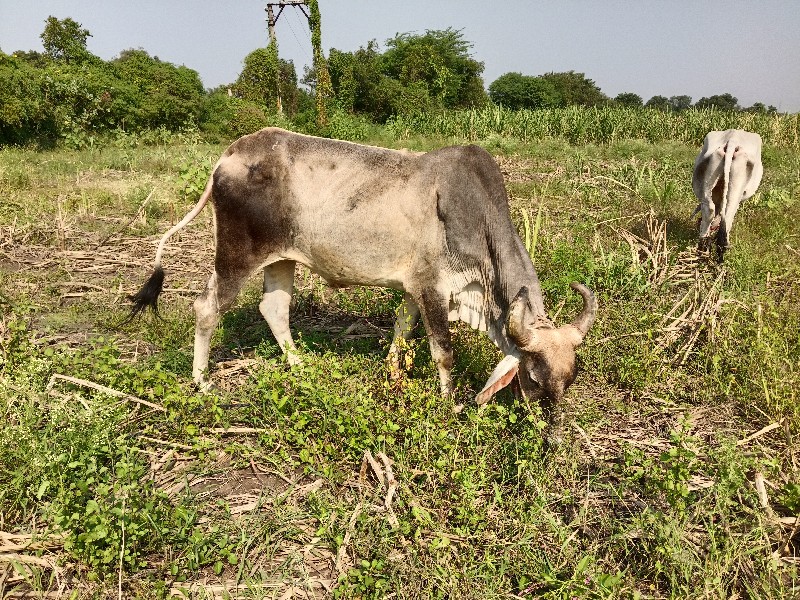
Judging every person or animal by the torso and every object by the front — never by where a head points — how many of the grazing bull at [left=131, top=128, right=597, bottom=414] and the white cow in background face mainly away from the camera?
1

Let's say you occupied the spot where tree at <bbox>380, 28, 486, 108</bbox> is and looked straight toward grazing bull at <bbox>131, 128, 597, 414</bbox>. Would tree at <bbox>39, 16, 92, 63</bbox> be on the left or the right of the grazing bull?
right

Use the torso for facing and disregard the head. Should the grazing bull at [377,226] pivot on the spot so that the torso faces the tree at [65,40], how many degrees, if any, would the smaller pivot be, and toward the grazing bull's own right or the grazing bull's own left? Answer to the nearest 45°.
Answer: approximately 135° to the grazing bull's own left

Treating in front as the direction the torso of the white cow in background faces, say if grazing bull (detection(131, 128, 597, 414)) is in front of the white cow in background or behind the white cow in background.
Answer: behind

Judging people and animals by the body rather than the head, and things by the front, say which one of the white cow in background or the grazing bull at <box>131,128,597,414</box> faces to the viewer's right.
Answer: the grazing bull

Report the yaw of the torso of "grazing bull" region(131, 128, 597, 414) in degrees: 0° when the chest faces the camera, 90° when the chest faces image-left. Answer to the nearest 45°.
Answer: approximately 270°

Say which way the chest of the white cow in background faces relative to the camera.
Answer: away from the camera

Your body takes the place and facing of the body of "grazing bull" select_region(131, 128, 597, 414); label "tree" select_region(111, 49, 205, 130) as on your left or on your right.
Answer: on your left

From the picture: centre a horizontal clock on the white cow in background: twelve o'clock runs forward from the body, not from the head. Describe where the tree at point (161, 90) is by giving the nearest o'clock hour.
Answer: The tree is roughly at 10 o'clock from the white cow in background.
